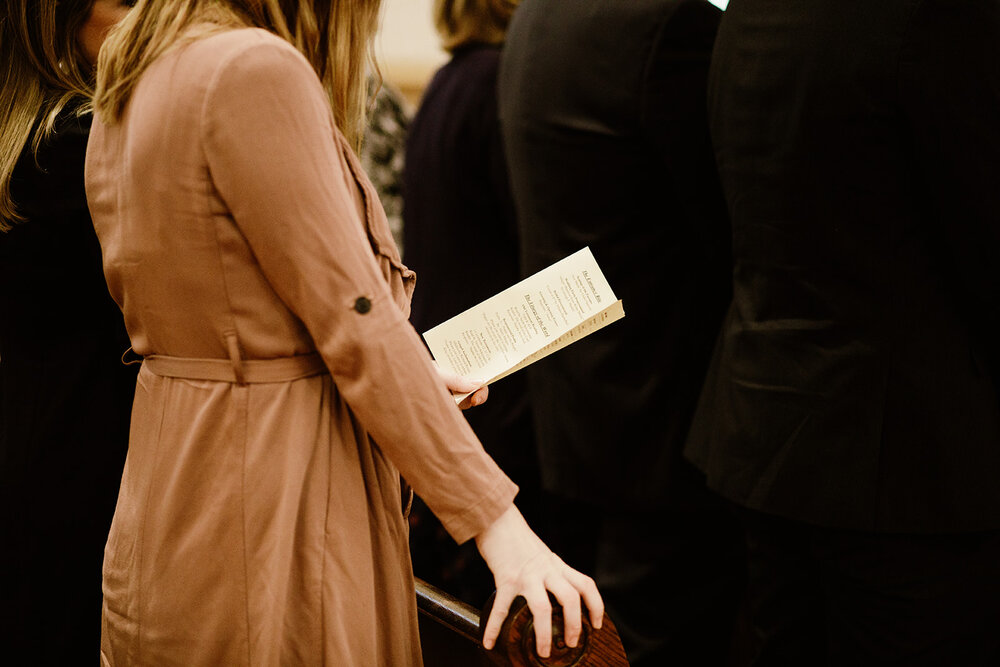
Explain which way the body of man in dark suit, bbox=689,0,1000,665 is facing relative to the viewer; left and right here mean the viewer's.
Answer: facing away from the viewer and to the right of the viewer

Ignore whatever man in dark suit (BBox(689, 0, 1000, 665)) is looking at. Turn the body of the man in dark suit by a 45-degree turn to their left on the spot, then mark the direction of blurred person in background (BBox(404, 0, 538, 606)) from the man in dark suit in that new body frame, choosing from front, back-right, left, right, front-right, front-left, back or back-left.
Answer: front-left

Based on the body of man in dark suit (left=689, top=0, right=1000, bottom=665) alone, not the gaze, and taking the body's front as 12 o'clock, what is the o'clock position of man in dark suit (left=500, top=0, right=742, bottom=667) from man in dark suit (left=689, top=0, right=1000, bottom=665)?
man in dark suit (left=500, top=0, right=742, bottom=667) is roughly at 9 o'clock from man in dark suit (left=689, top=0, right=1000, bottom=665).

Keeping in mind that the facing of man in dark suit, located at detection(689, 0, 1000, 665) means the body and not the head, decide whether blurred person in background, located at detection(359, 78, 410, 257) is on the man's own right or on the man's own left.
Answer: on the man's own left

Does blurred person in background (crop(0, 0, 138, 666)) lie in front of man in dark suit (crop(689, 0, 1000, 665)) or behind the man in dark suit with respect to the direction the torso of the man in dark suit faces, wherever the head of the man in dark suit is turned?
behind
